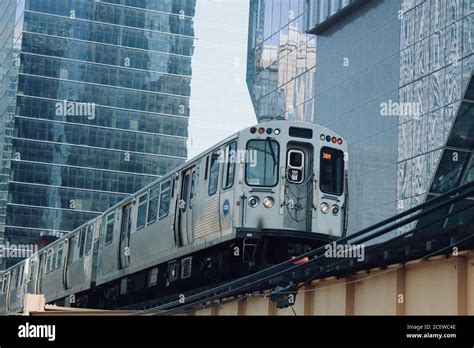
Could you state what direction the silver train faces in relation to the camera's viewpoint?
facing the viewer and to the right of the viewer

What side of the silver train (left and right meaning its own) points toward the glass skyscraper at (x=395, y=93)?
left
